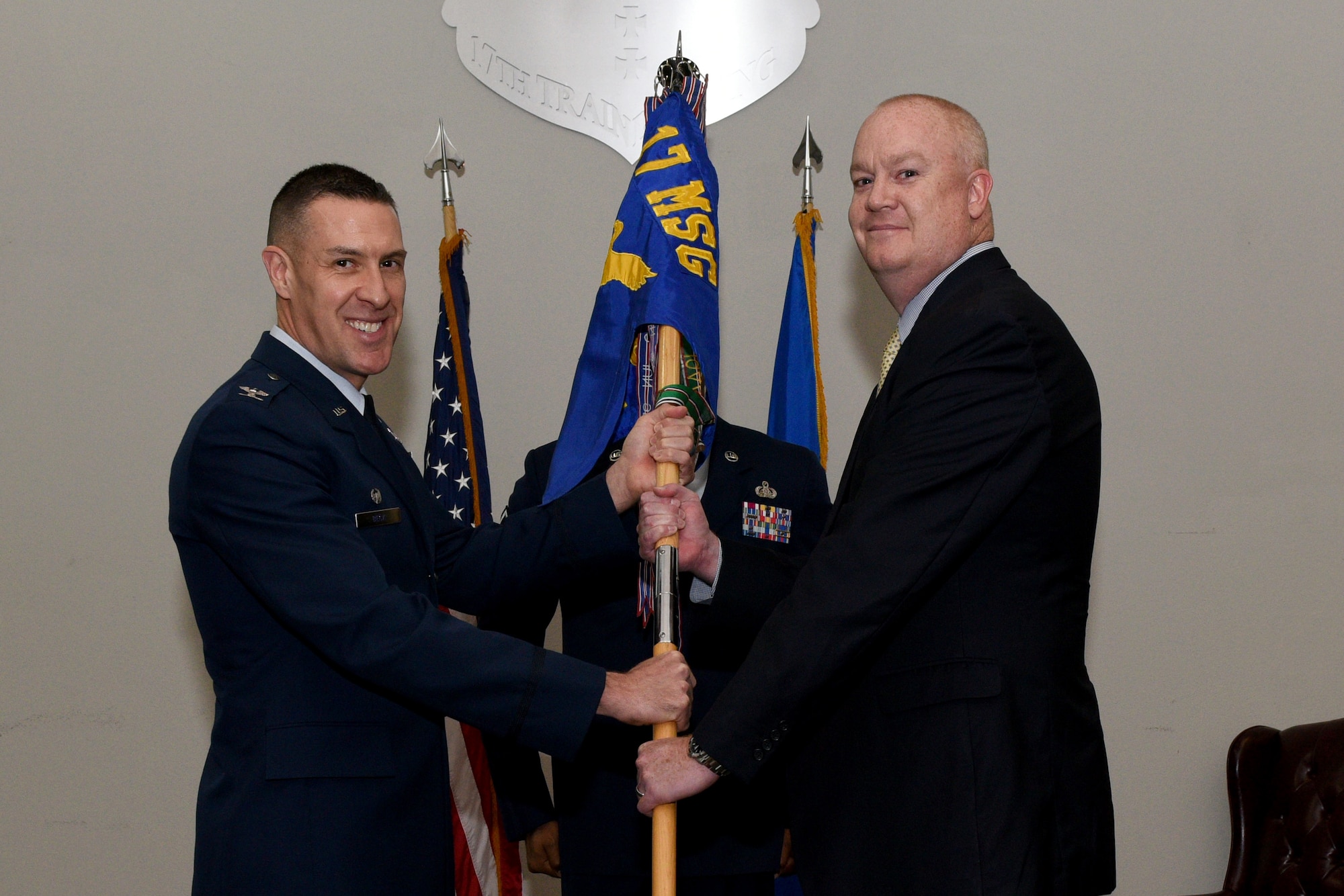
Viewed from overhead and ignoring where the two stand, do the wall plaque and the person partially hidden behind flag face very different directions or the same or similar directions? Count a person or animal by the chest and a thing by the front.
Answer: same or similar directions

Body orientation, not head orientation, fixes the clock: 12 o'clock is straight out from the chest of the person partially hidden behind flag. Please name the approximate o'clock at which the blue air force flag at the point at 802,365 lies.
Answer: The blue air force flag is roughly at 7 o'clock from the person partially hidden behind flag.

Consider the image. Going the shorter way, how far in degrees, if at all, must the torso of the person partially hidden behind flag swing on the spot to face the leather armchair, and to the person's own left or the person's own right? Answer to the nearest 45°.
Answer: approximately 135° to the person's own left

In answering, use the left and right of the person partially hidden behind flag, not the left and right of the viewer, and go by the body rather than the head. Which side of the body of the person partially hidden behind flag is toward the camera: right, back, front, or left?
front

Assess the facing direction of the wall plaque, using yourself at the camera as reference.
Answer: facing the viewer

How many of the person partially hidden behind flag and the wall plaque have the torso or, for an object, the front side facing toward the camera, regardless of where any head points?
2

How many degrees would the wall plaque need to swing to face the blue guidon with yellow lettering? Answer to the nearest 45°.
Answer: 0° — it already faces it

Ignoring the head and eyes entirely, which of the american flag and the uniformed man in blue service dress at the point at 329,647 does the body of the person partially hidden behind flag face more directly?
the uniformed man in blue service dress

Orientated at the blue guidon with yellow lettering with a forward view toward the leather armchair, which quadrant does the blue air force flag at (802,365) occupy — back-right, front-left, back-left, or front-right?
front-left
